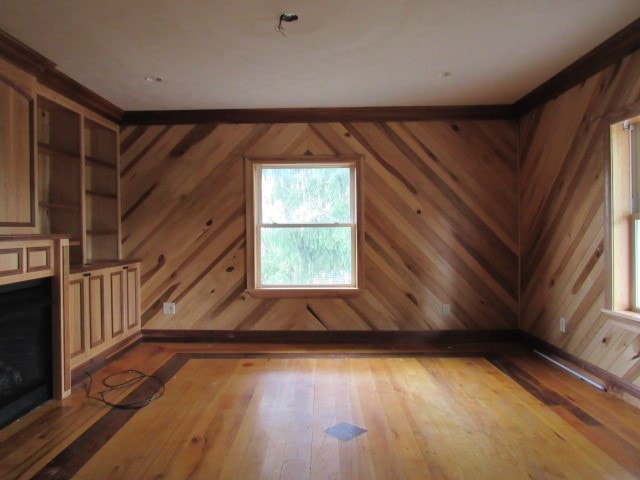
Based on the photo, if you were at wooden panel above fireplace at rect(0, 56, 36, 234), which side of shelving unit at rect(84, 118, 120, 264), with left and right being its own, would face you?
right

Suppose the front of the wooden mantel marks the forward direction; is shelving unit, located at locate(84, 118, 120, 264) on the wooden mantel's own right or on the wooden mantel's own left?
on the wooden mantel's own left

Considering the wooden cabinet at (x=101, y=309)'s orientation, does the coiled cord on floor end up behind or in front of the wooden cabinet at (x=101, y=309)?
in front

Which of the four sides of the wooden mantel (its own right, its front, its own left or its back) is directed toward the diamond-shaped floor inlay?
front

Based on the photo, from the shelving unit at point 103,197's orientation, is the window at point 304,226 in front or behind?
in front

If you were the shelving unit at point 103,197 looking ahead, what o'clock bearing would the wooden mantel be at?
The wooden mantel is roughly at 2 o'clock from the shelving unit.

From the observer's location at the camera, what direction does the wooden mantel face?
facing the viewer and to the right of the viewer
